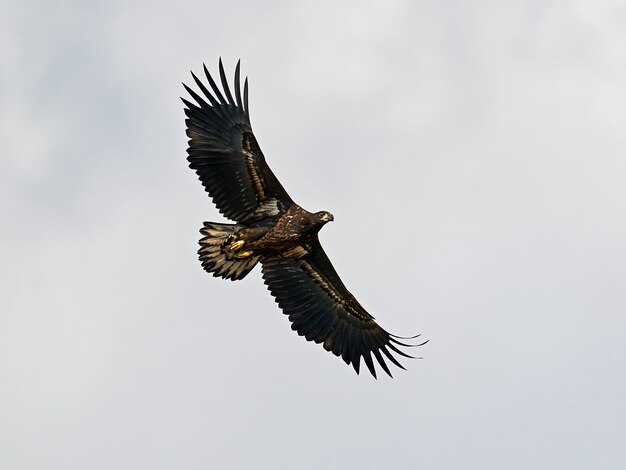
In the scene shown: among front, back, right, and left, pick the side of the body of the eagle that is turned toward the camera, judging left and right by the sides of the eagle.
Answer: right
